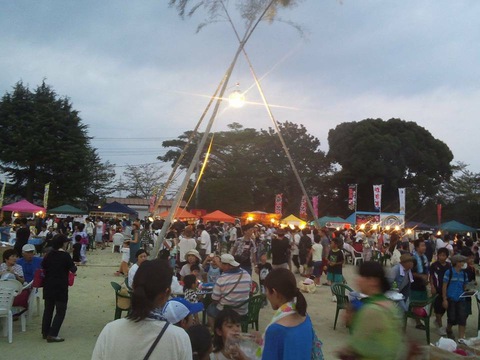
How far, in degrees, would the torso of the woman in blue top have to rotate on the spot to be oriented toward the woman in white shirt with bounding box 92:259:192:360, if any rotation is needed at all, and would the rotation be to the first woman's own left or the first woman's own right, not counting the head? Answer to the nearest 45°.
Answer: approximately 90° to the first woman's own left

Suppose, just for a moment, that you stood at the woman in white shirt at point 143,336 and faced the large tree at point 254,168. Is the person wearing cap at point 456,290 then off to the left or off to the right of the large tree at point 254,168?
right

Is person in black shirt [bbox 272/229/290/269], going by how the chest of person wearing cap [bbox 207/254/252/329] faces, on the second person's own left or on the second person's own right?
on the second person's own right

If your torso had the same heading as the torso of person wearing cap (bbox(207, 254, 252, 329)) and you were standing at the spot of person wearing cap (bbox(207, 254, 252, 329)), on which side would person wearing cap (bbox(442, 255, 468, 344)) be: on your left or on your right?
on your right

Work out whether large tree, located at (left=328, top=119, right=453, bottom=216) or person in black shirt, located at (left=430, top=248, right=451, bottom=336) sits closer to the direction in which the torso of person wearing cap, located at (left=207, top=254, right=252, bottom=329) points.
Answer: the large tree

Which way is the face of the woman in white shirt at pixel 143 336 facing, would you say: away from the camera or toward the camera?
away from the camera
